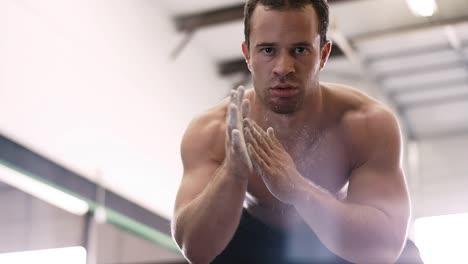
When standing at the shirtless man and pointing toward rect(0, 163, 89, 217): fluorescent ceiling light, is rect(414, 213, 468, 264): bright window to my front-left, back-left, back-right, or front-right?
front-right

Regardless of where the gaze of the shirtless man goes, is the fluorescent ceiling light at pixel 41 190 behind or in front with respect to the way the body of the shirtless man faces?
behind

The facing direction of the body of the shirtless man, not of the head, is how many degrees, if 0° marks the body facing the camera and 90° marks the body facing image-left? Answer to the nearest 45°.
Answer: approximately 0°

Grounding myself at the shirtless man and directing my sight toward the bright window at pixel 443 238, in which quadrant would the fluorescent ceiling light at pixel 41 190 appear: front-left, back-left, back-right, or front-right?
front-left

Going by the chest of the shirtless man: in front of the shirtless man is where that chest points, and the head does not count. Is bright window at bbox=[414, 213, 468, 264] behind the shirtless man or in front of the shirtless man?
behind

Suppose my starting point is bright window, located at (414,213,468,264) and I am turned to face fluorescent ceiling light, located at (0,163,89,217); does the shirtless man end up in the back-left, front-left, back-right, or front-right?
front-left
